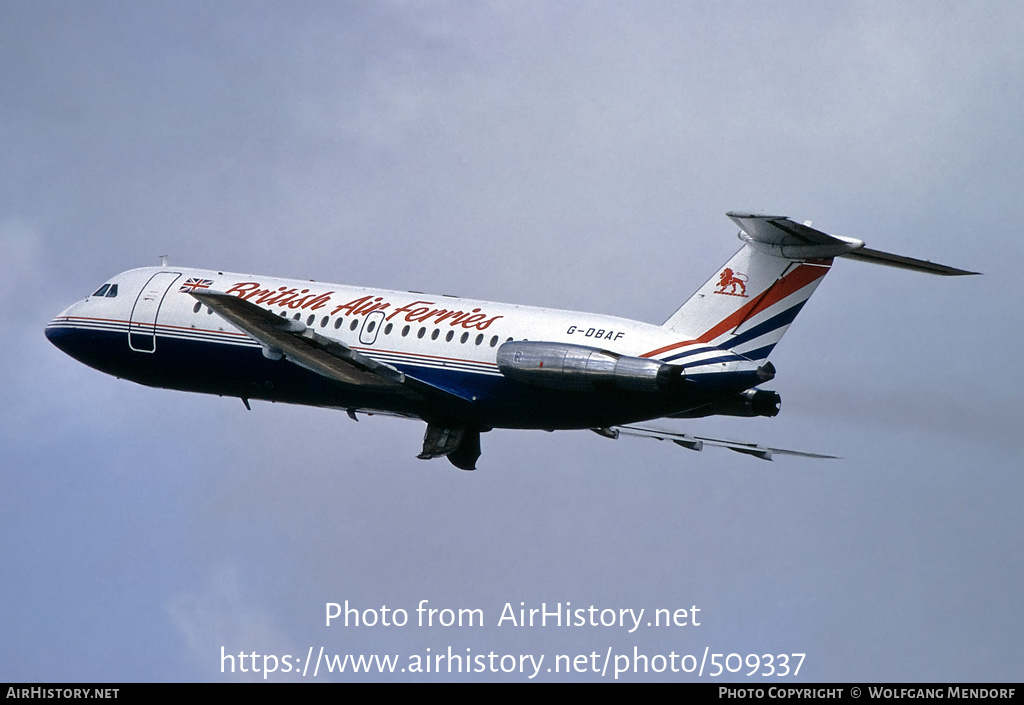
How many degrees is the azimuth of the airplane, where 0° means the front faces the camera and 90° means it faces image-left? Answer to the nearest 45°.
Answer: approximately 135°
